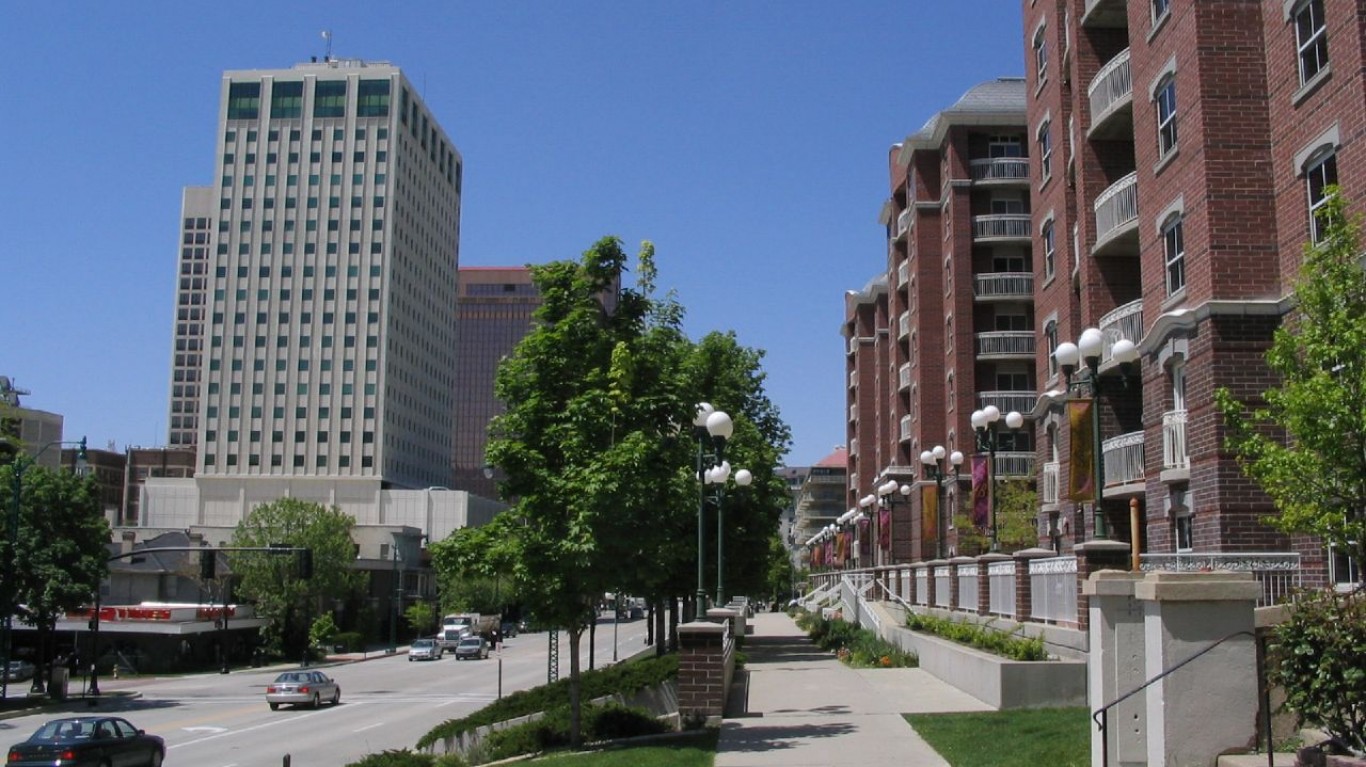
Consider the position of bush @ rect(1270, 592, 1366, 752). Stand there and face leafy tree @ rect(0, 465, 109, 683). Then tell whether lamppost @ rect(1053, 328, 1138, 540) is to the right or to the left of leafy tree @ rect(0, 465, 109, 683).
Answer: right

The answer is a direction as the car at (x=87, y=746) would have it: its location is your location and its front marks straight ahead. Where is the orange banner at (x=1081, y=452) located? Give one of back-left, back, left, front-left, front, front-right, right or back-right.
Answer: right

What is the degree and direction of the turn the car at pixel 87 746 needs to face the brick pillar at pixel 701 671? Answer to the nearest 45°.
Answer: approximately 90° to its right

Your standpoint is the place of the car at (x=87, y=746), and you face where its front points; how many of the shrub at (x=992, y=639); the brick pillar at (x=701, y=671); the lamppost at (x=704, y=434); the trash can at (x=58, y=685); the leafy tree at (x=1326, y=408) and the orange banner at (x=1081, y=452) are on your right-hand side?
5

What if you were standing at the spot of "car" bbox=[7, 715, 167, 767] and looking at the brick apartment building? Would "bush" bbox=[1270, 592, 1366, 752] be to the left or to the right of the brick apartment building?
right

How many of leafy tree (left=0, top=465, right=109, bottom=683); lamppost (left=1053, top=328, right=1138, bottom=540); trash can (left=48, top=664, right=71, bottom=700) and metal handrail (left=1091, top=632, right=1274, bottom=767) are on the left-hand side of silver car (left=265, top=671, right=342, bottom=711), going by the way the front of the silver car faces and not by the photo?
2

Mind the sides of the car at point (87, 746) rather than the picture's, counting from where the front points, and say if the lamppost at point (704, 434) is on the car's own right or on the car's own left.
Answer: on the car's own right

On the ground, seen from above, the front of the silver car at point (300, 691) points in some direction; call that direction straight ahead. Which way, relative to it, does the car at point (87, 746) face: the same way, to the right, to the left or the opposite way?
the same way

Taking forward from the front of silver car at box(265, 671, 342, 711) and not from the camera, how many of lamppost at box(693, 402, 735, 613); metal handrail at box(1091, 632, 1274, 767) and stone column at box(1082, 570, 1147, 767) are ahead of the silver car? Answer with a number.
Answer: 0

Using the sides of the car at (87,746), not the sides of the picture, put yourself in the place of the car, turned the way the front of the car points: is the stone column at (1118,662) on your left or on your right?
on your right

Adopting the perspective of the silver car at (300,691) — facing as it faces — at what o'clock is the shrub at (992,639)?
The shrub is roughly at 4 o'clock from the silver car.
